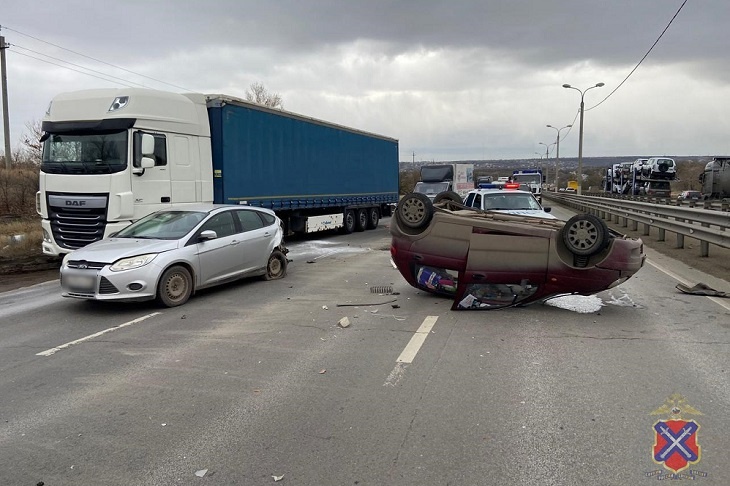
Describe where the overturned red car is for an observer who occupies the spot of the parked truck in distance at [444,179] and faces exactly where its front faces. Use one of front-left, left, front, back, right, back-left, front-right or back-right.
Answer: front-left

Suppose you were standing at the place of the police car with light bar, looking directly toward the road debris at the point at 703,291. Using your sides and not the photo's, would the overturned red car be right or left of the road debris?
right

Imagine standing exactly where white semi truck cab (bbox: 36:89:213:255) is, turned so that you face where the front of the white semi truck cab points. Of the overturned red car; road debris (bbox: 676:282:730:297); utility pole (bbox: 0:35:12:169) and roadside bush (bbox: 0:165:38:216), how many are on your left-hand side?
2

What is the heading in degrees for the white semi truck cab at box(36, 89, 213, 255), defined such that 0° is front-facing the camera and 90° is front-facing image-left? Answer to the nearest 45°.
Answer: approximately 45°

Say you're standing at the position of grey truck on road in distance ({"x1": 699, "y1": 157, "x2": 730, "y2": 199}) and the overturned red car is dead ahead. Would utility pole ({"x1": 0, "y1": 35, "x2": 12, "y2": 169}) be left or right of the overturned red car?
right

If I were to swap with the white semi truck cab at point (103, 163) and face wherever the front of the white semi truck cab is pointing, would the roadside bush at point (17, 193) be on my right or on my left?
on my right

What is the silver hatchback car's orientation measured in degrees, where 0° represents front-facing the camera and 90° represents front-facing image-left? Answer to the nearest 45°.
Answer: approximately 45°

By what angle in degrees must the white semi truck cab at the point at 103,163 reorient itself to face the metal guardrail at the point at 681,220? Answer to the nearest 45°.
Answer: approximately 135° to its left
